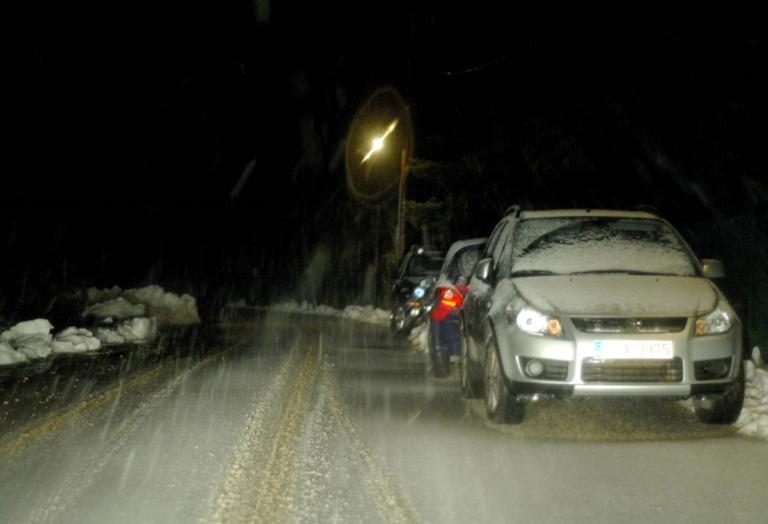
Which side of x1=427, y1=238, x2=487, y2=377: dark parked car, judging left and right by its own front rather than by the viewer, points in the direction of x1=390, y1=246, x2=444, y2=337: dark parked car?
front

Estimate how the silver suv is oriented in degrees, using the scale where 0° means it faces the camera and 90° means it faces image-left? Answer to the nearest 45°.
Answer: approximately 0°

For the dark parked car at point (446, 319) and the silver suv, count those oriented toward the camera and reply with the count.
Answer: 1

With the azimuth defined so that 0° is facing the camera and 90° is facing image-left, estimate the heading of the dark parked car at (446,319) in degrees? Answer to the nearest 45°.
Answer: approximately 180°

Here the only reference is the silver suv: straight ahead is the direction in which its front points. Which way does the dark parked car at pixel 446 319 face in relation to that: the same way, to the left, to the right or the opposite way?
the opposite way

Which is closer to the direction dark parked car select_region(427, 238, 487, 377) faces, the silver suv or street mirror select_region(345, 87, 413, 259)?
the street mirror

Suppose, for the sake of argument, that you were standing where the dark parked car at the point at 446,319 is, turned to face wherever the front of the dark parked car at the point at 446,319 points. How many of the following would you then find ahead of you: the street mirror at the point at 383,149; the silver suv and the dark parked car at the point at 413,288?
2

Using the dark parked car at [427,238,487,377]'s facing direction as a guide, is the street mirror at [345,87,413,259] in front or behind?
in front

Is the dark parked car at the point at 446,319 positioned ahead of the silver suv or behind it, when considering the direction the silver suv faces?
behind
